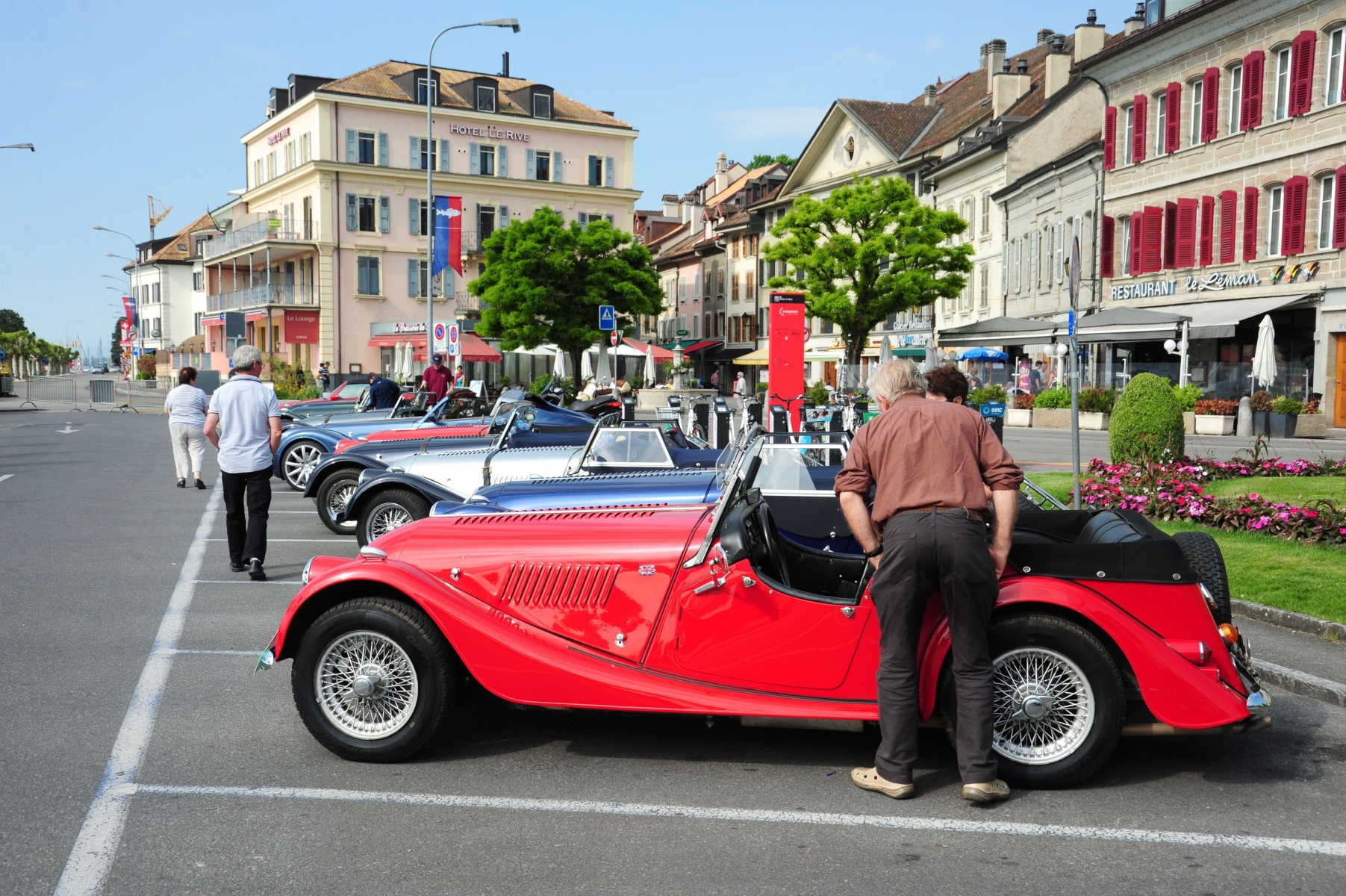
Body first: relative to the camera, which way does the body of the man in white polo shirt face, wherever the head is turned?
away from the camera

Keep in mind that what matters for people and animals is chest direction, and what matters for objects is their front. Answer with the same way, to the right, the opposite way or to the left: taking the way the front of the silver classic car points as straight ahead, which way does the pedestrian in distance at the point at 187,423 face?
to the right

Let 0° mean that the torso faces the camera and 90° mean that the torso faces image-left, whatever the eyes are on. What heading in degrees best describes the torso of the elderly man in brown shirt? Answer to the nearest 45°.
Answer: approximately 180°

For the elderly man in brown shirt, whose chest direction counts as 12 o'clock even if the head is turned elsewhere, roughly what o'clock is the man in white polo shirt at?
The man in white polo shirt is roughly at 10 o'clock from the elderly man in brown shirt.

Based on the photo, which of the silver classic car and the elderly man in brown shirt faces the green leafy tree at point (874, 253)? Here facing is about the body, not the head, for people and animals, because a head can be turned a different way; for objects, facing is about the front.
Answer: the elderly man in brown shirt

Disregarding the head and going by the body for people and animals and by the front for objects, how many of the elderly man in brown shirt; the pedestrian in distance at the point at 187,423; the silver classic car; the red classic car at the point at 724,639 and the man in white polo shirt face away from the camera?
3

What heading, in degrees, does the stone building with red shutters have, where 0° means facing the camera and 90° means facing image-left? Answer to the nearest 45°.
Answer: approximately 45°

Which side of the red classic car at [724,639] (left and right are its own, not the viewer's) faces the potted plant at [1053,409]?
right

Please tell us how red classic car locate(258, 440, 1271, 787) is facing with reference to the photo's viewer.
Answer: facing to the left of the viewer

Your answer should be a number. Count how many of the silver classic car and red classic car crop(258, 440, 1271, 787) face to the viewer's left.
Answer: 2

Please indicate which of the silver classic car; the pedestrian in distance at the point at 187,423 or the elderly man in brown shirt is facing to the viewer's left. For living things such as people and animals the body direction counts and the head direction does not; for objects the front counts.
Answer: the silver classic car

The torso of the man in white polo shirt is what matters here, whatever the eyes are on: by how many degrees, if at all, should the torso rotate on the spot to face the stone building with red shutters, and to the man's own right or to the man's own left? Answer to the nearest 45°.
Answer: approximately 45° to the man's own right

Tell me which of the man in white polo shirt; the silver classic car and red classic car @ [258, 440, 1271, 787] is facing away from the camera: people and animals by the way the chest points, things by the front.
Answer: the man in white polo shirt

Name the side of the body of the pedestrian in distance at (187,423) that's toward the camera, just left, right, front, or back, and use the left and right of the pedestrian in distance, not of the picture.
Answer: back

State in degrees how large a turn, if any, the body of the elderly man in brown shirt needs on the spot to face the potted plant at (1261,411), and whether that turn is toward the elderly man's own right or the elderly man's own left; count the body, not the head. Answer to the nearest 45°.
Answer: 0° — they already face it

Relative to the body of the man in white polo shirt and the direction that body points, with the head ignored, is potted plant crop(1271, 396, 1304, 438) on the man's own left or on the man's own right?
on the man's own right

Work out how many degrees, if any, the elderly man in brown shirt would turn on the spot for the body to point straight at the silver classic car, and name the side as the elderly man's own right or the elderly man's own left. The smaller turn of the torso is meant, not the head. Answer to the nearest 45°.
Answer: approximately 45° to the elderly man's own left

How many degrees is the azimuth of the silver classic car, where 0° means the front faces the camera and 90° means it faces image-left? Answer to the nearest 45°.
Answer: approximately 90°
